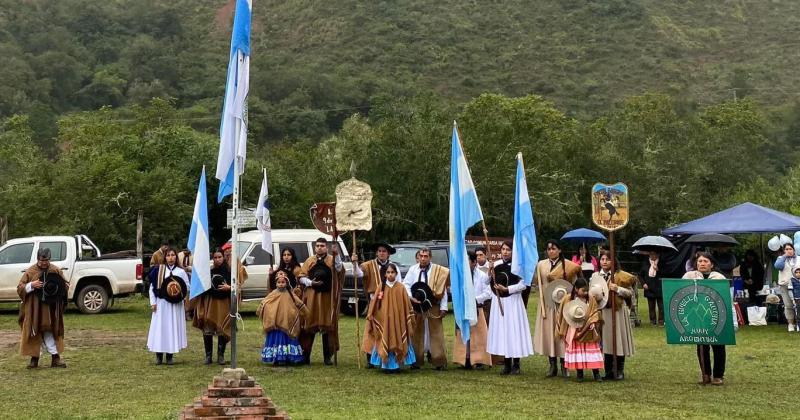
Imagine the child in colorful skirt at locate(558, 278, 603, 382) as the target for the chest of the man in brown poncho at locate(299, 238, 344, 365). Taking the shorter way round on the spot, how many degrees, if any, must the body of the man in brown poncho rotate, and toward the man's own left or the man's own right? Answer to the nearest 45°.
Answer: approximately 45° to the man's own left

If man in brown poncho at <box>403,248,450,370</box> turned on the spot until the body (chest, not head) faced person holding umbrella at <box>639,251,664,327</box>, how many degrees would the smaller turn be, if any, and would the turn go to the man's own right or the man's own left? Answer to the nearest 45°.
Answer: approximately 135° to the man's own left

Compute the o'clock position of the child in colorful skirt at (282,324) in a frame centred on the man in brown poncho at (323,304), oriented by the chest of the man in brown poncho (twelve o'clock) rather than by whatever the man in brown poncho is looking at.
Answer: The child in colorful skirt is roughly at 3 o'clock from the man in brown poncho.

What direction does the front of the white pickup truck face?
to the viewer's left

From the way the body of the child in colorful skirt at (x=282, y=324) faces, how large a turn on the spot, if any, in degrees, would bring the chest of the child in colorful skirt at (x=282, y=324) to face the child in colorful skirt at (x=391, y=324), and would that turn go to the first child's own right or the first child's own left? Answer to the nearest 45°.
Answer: approximately 45° to the first child's own left

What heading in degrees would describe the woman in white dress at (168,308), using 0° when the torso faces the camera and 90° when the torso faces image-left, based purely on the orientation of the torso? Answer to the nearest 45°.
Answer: approximately 0°

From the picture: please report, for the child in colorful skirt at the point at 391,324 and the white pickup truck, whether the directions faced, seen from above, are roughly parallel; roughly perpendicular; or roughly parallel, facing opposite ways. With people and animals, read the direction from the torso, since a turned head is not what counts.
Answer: roughly perpendicular

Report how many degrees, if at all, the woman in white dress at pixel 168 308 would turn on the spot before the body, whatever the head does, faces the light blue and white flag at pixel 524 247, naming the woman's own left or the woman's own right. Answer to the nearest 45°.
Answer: approximately 45° to the woman's own left

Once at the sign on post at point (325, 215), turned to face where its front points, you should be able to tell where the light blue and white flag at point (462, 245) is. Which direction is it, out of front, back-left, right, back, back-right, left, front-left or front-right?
front-left

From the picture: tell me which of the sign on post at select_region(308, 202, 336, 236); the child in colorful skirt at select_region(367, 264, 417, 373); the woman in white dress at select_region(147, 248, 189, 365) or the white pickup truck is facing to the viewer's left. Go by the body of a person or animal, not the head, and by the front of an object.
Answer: the white pickup truck
